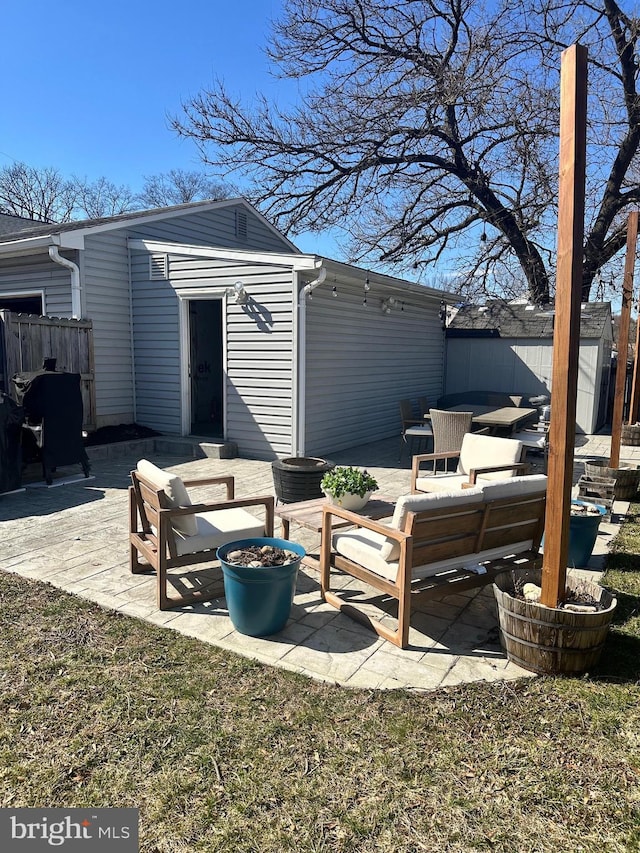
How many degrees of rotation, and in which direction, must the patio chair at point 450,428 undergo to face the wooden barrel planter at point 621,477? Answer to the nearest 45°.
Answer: approximately 135° to its right

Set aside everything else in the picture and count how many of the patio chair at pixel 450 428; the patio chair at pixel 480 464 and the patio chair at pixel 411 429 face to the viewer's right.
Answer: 1

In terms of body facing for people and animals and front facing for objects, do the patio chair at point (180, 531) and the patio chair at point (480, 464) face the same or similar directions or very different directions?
very different directions

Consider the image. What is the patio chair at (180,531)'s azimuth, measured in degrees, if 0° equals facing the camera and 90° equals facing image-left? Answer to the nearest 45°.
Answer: approximately 225°

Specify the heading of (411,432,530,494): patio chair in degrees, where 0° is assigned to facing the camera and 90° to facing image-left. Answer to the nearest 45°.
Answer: approximately 45°

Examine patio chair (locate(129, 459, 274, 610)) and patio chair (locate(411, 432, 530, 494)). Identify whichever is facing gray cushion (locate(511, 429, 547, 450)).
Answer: patio chair (locate(129, 459, 274, 610))

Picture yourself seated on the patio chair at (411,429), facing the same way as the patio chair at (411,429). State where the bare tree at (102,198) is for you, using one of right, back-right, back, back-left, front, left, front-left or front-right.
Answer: back-left

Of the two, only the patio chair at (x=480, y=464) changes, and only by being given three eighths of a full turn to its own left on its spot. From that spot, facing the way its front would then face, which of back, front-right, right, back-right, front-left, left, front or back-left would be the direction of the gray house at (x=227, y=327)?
back-left

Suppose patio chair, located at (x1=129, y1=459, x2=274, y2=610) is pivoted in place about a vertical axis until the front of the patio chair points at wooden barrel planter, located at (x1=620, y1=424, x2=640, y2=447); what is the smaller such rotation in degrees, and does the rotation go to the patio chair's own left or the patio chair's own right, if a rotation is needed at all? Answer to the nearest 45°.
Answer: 0° — it already faces it

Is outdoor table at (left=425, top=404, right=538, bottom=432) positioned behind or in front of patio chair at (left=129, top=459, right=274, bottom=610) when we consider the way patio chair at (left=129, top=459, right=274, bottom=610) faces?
in front

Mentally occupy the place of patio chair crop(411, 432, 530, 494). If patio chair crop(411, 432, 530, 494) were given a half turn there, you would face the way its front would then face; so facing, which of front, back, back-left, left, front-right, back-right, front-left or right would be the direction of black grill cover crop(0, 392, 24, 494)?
back-left

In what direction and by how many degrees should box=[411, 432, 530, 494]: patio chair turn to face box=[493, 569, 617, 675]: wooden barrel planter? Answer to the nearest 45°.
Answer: approximately 45° to its left

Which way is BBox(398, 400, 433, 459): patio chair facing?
to the viewer's right

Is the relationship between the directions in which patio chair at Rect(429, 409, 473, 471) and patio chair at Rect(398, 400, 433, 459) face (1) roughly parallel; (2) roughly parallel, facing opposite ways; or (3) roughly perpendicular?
roughly perpendicular

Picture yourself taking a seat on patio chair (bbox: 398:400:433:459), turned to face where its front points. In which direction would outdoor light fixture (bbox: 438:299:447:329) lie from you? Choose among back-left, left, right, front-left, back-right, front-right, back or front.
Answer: left

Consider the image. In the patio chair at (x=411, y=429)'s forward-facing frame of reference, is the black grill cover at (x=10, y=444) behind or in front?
behind
